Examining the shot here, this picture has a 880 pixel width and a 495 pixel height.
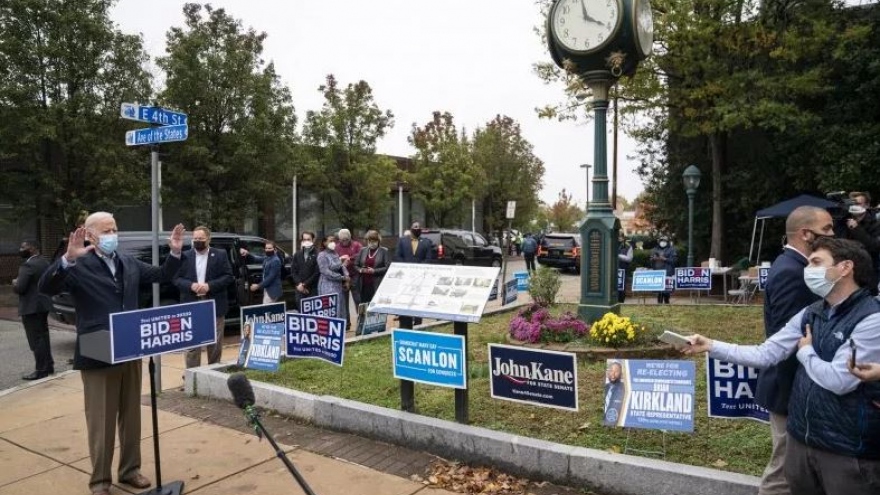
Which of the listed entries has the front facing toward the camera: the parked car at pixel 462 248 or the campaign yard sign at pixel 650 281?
the campaign yard sign

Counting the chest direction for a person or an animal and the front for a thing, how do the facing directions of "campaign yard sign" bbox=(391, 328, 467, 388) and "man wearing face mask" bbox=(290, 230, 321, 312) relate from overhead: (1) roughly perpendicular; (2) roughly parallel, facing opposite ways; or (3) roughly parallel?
roughly parallel

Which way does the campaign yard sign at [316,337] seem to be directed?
toward the camera

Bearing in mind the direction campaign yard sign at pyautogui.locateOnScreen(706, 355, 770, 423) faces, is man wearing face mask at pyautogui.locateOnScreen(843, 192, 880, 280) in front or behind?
behind

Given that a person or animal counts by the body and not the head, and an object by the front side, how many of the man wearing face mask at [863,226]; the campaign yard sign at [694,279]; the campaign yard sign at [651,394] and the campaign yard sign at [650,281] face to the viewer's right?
0

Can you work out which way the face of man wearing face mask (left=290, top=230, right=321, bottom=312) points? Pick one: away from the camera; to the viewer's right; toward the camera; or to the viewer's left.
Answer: toward the camera

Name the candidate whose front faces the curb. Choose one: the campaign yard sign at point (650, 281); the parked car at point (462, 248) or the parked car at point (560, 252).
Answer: the campaign yard sign

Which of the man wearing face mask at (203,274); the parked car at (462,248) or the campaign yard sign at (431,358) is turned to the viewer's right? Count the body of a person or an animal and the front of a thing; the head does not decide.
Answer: the parked car

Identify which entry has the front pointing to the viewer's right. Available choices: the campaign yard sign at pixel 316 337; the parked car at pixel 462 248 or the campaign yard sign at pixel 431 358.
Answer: the parked car

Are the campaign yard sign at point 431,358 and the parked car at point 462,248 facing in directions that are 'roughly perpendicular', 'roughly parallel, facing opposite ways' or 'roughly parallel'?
roughly perpendicular

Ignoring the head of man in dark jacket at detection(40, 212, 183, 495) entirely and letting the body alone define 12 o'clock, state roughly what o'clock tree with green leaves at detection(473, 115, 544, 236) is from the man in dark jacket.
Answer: The tree with green leaves is roughly at 9 o'clock from the man in dark jacket.

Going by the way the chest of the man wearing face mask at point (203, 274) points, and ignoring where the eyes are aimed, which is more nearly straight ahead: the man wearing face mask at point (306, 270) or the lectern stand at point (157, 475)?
the lectern stand

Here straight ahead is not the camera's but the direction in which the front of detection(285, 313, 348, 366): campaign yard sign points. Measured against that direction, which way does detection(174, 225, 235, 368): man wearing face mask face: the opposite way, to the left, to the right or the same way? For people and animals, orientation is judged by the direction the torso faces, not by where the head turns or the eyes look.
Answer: the same way

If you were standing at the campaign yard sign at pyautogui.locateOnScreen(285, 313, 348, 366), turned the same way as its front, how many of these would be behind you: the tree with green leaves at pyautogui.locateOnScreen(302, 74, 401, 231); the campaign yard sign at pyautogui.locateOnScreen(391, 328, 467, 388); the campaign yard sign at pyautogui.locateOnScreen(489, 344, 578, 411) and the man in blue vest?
1

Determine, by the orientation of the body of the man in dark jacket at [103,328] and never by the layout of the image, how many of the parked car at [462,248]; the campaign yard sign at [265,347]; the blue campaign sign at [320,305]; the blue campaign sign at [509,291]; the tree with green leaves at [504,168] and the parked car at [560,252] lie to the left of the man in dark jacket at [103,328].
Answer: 6
